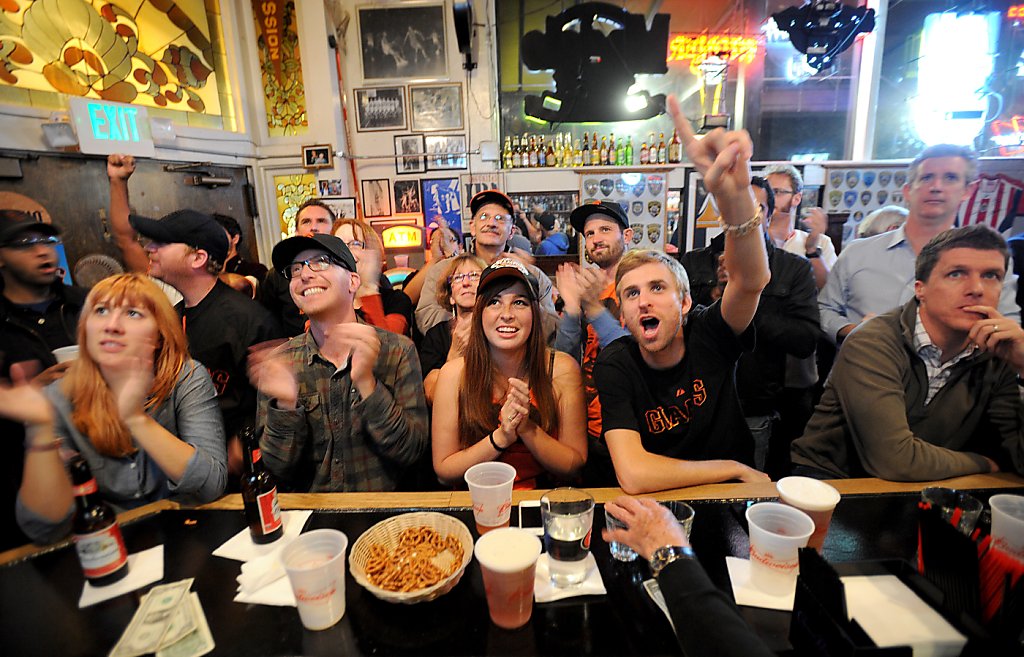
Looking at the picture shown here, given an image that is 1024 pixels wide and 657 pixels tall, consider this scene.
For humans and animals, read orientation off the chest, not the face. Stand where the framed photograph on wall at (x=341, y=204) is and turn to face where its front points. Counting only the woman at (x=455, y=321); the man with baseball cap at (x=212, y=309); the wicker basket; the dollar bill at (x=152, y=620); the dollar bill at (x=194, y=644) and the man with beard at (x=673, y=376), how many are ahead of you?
6

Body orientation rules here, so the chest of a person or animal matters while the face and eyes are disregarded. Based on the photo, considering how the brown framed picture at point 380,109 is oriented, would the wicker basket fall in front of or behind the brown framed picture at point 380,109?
in front

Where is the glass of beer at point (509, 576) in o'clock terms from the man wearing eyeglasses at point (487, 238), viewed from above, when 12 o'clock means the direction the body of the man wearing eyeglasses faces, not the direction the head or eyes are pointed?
The glass of beer is roughly at 12 o'clock from the man wearing eyeglasses.

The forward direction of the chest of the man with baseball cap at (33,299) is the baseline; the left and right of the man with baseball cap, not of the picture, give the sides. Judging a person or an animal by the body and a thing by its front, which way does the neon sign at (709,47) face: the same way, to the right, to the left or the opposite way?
to the right

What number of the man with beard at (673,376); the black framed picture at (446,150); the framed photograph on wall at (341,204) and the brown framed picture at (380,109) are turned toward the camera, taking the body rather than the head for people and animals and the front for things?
4

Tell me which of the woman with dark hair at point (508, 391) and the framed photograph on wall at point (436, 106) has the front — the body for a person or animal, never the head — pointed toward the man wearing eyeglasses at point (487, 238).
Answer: the framed photograph on wall

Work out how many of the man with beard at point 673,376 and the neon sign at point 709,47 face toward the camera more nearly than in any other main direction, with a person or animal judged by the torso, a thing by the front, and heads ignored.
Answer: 2

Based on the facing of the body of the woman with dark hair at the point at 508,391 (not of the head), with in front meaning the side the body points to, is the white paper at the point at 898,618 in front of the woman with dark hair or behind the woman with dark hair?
in front

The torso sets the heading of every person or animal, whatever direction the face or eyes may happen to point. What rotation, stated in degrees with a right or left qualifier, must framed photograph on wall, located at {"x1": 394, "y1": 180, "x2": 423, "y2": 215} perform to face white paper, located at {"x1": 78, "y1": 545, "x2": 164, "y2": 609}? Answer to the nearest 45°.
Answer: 0° — it already faces it

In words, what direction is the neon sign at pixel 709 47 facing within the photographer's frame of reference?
facing the viewer

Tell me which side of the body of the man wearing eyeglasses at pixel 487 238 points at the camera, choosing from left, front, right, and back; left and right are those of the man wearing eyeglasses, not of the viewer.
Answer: front

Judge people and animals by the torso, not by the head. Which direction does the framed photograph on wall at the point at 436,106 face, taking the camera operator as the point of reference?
facing the viewer
